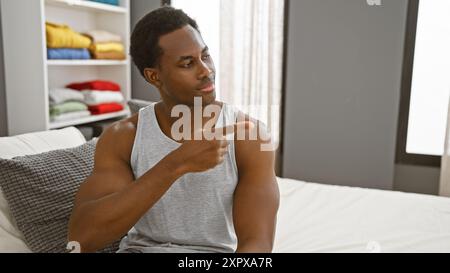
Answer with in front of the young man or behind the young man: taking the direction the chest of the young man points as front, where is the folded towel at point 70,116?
behind

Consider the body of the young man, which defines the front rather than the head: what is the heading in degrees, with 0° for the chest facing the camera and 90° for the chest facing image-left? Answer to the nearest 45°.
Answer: approximately 0°

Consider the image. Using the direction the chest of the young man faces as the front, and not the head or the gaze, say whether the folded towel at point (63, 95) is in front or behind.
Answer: behind

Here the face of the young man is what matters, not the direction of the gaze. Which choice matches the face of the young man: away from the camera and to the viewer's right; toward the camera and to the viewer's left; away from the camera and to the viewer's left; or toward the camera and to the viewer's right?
toward the camera and to the viewer's right

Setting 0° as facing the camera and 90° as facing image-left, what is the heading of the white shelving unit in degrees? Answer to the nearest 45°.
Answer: approximately 315°
